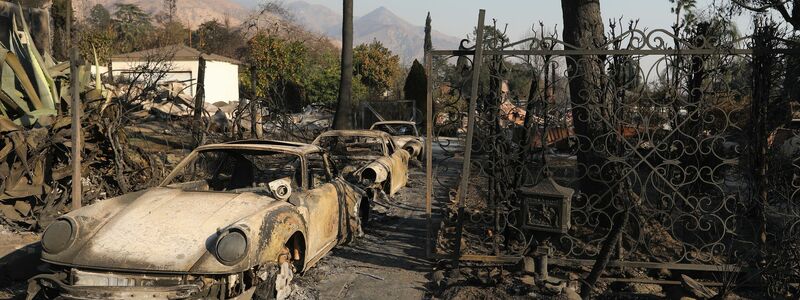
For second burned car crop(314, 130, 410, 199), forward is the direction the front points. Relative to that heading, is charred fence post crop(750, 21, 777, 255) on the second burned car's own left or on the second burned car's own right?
on the second burned car's own left

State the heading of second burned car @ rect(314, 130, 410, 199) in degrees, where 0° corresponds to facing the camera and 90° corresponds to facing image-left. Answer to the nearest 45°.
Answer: approximately 45°

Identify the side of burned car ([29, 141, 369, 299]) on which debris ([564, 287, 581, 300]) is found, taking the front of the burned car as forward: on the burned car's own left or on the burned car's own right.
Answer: on the burned car's own left

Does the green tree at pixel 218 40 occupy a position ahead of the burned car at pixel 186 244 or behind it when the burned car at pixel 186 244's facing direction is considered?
behind

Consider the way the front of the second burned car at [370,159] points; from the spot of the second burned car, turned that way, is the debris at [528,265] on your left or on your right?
on your left

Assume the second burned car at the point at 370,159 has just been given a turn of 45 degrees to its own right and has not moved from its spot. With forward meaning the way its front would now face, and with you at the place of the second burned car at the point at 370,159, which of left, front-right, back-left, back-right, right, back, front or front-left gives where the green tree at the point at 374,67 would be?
right

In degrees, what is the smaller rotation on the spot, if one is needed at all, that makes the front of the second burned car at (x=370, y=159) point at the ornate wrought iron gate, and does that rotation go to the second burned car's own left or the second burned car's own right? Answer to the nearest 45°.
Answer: approximately 90° to the second burned car's own left

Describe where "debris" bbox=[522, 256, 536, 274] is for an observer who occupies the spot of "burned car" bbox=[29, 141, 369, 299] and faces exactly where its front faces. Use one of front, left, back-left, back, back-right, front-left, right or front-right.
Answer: back-left

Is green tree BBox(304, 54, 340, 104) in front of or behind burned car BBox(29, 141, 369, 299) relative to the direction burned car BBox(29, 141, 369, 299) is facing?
behind

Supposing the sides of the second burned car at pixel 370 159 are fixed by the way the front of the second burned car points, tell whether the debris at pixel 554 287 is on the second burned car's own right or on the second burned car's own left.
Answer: on the second burned car's own left

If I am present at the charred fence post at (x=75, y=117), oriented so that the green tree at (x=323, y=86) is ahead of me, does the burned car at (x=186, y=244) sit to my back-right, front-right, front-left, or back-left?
back-right

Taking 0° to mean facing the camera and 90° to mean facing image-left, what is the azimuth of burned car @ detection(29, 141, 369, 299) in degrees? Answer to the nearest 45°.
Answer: approximately 45°
